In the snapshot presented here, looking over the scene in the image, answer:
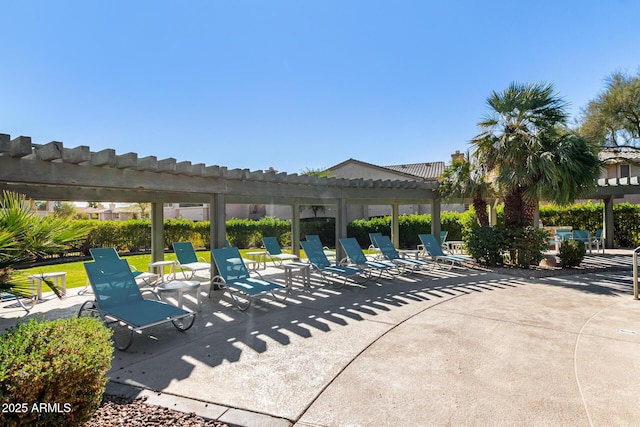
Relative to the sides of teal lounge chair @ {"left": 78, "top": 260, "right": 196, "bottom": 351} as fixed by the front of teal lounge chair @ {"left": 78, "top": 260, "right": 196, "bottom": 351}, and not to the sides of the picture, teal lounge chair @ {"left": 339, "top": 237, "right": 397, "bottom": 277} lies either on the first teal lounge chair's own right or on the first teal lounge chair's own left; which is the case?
on the first teal lounge chair's own left

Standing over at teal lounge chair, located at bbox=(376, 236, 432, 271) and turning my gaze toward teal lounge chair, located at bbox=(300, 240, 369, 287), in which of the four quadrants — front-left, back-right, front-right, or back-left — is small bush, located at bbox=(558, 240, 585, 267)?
back-left

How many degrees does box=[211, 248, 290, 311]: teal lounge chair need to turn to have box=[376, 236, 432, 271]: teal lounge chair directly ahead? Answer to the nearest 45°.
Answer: approximately 90° to its left

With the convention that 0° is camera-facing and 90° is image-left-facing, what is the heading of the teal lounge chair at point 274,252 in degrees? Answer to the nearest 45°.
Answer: approximately 315°

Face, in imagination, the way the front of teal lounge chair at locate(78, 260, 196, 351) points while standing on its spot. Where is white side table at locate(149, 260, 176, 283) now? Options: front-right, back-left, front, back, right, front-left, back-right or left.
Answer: back-left

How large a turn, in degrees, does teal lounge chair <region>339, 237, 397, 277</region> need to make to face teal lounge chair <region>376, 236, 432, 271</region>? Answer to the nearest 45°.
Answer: approximately 90° to its left

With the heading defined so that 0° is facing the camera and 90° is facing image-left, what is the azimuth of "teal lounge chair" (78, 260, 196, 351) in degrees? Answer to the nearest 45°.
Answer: approximately 315°

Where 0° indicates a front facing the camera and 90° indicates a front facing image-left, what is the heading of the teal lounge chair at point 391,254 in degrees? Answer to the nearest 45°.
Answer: approximately 315°
